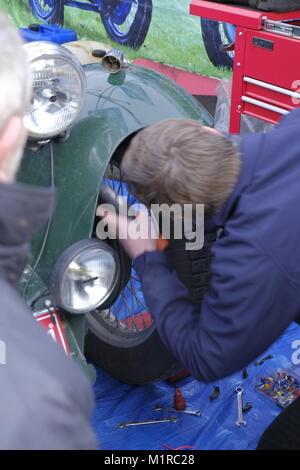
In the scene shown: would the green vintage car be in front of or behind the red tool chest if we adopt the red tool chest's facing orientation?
in front

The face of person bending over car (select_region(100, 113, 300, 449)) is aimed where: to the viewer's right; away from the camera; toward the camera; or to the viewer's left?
to the viewer's left

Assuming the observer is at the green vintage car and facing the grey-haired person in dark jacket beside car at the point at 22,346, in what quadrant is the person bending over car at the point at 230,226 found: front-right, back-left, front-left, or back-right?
front-left

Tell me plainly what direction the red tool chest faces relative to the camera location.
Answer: facing the viewer and to the left of the viewer

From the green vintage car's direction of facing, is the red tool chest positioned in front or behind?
behind

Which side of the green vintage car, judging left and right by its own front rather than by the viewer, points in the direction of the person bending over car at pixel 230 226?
left

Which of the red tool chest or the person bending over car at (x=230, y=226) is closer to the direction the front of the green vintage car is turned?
the person bending over car

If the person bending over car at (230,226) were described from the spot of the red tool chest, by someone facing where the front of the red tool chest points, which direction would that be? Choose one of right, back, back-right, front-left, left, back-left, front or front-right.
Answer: front-left

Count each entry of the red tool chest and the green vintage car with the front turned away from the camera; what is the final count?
0

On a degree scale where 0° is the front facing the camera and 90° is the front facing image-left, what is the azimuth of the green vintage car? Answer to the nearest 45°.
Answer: approximately 45°

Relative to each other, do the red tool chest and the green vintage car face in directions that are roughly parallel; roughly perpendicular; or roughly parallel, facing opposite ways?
roughly parallel
